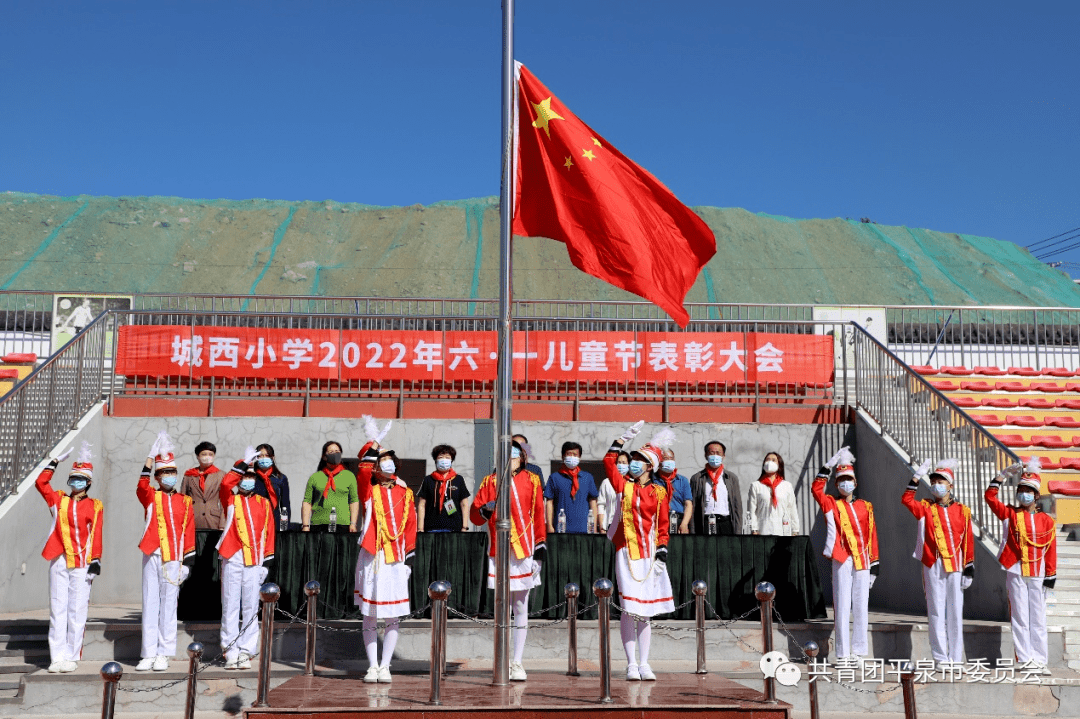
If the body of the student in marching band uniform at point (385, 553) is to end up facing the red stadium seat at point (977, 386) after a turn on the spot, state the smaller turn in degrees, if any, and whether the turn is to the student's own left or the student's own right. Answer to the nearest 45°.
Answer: approximately 135° to the student's own left

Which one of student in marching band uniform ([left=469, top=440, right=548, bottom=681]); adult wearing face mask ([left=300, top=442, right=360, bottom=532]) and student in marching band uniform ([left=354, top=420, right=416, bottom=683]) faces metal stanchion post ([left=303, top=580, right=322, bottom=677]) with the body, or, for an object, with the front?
the adult wearing face mask

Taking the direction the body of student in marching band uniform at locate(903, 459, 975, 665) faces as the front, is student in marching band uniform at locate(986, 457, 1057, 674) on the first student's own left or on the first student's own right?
on the first student's own left

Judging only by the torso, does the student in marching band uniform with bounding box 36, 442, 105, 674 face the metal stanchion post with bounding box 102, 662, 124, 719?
yes

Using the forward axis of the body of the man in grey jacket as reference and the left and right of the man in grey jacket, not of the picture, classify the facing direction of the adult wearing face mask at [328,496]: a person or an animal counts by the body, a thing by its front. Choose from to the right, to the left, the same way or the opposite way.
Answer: the same way

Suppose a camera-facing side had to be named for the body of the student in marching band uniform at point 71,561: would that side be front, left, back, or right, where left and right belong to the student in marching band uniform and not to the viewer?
front

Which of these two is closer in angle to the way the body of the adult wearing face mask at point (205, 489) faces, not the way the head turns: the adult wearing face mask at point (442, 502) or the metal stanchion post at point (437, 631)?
the metal stanchion post

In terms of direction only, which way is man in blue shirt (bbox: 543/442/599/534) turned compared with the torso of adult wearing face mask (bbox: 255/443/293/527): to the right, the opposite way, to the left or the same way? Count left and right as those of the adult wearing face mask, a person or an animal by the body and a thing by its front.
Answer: the same way

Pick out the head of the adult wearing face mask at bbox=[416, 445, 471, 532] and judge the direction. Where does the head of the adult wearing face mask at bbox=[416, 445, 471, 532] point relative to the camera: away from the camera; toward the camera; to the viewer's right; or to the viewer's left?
toward the camera

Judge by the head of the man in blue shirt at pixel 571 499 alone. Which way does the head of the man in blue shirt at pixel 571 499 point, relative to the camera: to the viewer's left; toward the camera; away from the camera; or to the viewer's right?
toward the camera

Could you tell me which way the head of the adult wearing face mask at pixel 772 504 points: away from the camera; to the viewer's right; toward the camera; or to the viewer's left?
toward the camera

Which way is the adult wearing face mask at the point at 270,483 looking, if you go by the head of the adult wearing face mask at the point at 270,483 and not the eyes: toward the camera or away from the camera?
toward the camera

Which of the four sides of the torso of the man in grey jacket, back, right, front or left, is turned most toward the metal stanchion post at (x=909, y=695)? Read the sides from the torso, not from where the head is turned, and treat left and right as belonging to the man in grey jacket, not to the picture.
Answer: front

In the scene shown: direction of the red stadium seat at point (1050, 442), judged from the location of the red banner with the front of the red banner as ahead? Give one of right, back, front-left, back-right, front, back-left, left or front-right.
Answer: left

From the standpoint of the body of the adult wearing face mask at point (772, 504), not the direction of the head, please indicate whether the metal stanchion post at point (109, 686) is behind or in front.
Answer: in front

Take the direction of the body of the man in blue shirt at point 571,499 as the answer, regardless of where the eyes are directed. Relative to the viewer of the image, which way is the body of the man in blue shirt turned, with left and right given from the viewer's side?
facing the viewer

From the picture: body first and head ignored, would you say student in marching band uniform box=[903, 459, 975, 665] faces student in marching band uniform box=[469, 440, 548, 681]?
no

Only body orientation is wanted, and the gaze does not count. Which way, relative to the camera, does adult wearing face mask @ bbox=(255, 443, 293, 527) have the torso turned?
toward the camera

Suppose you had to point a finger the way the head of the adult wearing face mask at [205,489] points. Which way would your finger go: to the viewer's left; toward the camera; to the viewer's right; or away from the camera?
toward the camera

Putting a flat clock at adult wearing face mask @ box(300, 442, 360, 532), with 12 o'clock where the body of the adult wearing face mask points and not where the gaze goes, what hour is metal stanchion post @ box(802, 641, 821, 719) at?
The metal stanchion post is roughly at 11 o'clock from the adult wearing face mask.

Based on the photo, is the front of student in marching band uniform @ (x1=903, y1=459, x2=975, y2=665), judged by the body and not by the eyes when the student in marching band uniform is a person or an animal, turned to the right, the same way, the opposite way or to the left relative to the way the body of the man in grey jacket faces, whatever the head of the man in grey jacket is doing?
the same way
